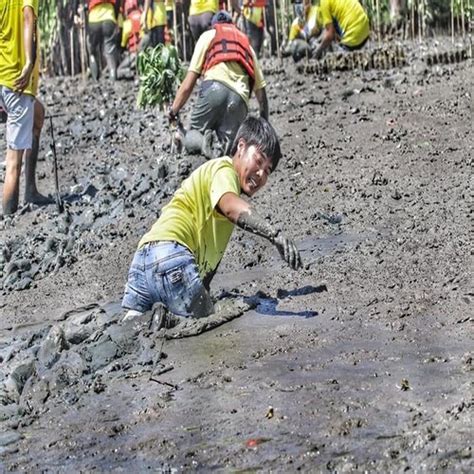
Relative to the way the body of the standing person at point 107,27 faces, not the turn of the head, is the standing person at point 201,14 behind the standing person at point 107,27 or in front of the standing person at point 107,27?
behind

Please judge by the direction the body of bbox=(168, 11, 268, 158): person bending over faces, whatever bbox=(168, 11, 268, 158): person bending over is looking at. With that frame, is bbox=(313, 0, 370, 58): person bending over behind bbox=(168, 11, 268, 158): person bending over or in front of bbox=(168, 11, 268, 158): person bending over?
in front

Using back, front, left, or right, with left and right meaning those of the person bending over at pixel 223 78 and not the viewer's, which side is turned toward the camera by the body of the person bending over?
back

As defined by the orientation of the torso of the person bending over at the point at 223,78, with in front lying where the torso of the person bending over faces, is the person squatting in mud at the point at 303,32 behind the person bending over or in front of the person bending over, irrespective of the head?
in front

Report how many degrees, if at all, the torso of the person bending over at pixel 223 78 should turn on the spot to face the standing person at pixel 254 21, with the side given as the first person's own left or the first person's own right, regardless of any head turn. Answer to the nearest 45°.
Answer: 0° — they already face them

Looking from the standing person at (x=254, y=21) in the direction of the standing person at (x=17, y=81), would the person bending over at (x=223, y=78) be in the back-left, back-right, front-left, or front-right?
front-left

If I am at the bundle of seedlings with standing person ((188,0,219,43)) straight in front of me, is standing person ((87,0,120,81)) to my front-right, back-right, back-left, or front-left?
front-left

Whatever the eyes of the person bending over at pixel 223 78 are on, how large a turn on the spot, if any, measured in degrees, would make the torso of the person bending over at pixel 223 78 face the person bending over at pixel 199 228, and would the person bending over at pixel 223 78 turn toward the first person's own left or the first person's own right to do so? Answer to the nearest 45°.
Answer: approximately 180°

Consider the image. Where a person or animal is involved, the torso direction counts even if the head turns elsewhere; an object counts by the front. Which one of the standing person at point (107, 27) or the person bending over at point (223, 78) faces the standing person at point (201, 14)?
the person bending over
